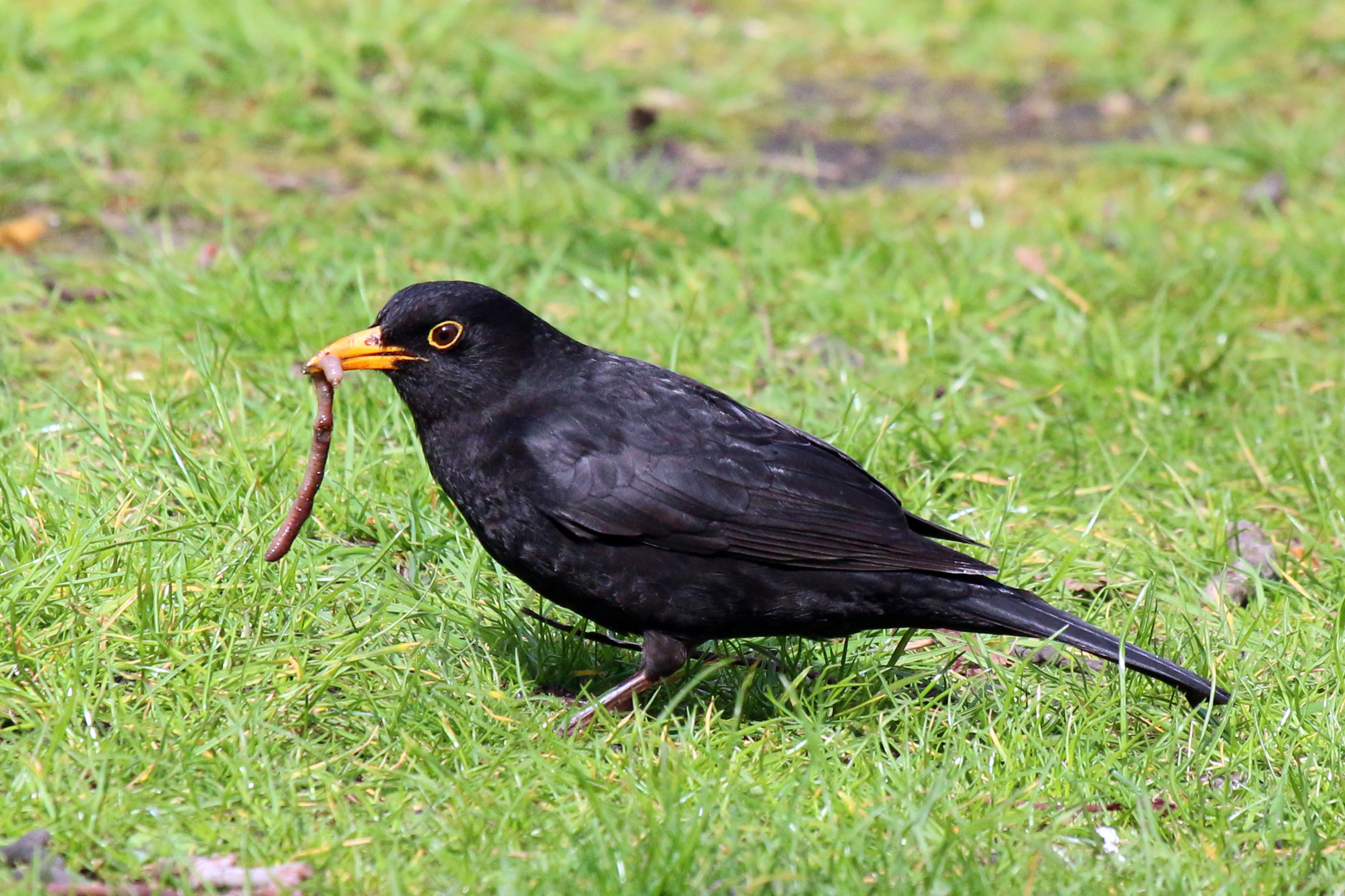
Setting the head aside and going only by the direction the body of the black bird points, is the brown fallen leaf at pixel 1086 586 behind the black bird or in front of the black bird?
behind

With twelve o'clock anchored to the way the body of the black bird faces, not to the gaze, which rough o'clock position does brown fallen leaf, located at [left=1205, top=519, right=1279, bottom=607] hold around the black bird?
The brown fallen leaf is roughly at 5 o'clock from the black bird.

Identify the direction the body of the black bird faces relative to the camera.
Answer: to the viewer's left

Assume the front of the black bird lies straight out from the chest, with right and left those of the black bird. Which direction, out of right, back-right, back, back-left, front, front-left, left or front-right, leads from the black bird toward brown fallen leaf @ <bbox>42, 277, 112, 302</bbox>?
front-right

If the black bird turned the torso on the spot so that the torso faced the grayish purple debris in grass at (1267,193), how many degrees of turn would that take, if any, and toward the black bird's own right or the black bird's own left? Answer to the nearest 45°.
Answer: approximately 135° to the black bird's own right

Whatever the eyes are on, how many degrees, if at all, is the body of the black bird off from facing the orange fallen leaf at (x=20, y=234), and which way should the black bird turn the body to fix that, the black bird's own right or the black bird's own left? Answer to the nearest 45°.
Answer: approximately 45° to the black bird's own right

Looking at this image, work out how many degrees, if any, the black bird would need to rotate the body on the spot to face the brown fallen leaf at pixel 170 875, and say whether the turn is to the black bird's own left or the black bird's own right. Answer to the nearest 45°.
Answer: approximately 45° to the black bird's own left
